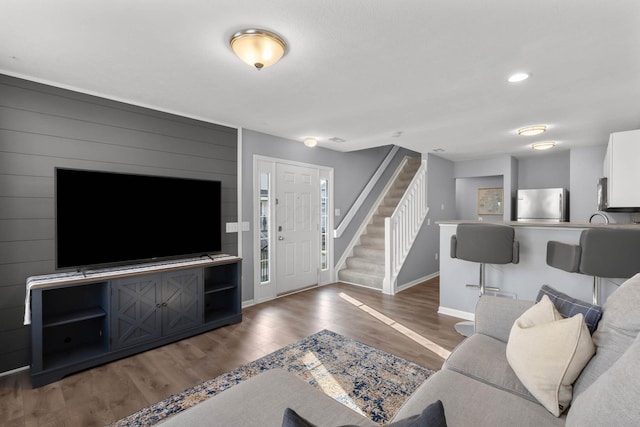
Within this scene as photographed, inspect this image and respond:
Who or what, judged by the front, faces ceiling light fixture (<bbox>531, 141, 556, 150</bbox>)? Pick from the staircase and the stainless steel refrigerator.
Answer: the stainless steel refrigerator

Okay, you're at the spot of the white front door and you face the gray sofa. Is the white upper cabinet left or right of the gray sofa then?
left

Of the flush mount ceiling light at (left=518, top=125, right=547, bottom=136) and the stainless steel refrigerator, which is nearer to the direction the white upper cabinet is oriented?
the flush mount ceiling light

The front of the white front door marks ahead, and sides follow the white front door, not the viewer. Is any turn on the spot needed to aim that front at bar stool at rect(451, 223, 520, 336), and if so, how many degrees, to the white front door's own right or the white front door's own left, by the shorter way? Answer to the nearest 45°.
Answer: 0° — it already faces it

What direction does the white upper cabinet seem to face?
to the viewer's left

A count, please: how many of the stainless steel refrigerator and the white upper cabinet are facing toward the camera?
1

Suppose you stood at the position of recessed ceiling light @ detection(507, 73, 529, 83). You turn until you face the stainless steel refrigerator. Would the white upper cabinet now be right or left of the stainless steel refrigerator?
right
